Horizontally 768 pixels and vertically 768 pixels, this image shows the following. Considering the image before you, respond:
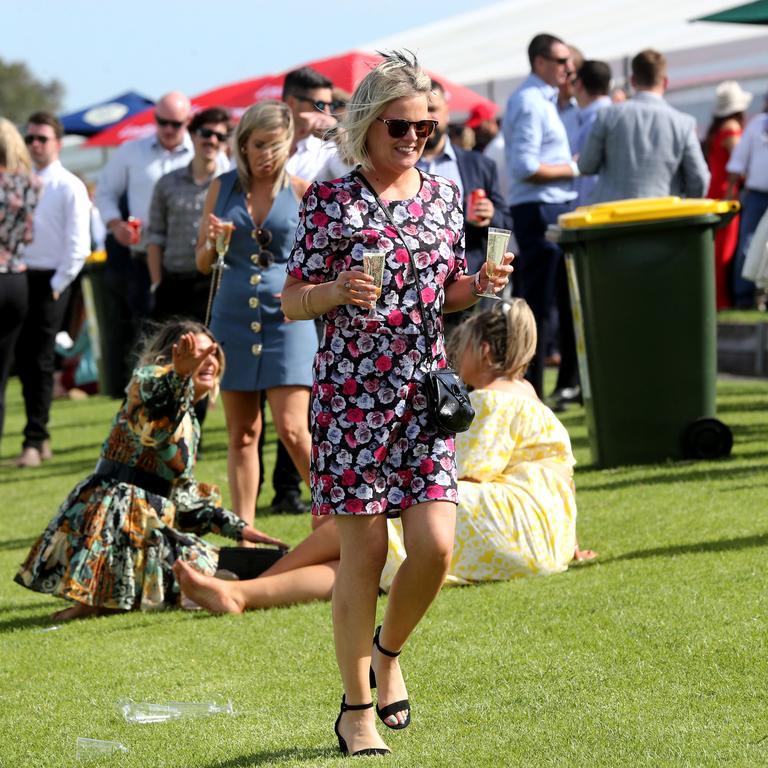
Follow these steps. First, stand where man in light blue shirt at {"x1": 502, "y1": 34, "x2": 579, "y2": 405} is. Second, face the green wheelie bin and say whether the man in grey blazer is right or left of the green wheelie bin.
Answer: left

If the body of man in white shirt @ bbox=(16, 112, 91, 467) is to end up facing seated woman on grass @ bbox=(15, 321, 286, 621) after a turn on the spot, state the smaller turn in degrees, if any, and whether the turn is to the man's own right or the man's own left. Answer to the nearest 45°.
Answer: approximately 45° to the man's own left

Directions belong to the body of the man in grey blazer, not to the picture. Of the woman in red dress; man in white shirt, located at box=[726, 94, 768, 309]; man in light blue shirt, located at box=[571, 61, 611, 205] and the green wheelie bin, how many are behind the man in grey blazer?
1

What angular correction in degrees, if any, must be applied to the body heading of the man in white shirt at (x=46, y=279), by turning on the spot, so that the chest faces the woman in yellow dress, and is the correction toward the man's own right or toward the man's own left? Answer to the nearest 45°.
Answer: approximately 45° to the man's own left

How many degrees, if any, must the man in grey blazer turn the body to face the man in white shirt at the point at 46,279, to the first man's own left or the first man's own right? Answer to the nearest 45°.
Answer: approximately 90° to the first man's own left

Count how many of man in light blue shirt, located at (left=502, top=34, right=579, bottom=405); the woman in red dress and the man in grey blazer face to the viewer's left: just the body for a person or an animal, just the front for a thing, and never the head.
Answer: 0

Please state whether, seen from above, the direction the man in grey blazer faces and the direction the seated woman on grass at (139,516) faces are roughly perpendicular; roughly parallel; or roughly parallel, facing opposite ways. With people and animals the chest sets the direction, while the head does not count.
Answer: roughly perpendicular

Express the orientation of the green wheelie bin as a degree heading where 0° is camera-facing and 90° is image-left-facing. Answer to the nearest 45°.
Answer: approximately 90°

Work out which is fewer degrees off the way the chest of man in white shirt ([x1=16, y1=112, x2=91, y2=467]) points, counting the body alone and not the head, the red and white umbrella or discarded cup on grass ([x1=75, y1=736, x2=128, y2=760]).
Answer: the discarded cup on grass

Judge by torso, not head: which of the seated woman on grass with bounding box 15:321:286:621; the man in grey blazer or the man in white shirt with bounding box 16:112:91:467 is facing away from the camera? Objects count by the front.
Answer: the man in grey blazer

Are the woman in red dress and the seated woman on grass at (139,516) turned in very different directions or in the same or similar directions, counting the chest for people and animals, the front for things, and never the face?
same or similar directions

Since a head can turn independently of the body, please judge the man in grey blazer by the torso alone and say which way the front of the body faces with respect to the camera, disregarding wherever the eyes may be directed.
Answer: away from the camera

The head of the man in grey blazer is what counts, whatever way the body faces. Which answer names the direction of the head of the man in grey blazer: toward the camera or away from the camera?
away from the camera

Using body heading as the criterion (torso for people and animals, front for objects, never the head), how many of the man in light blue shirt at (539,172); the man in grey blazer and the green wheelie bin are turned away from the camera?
1
